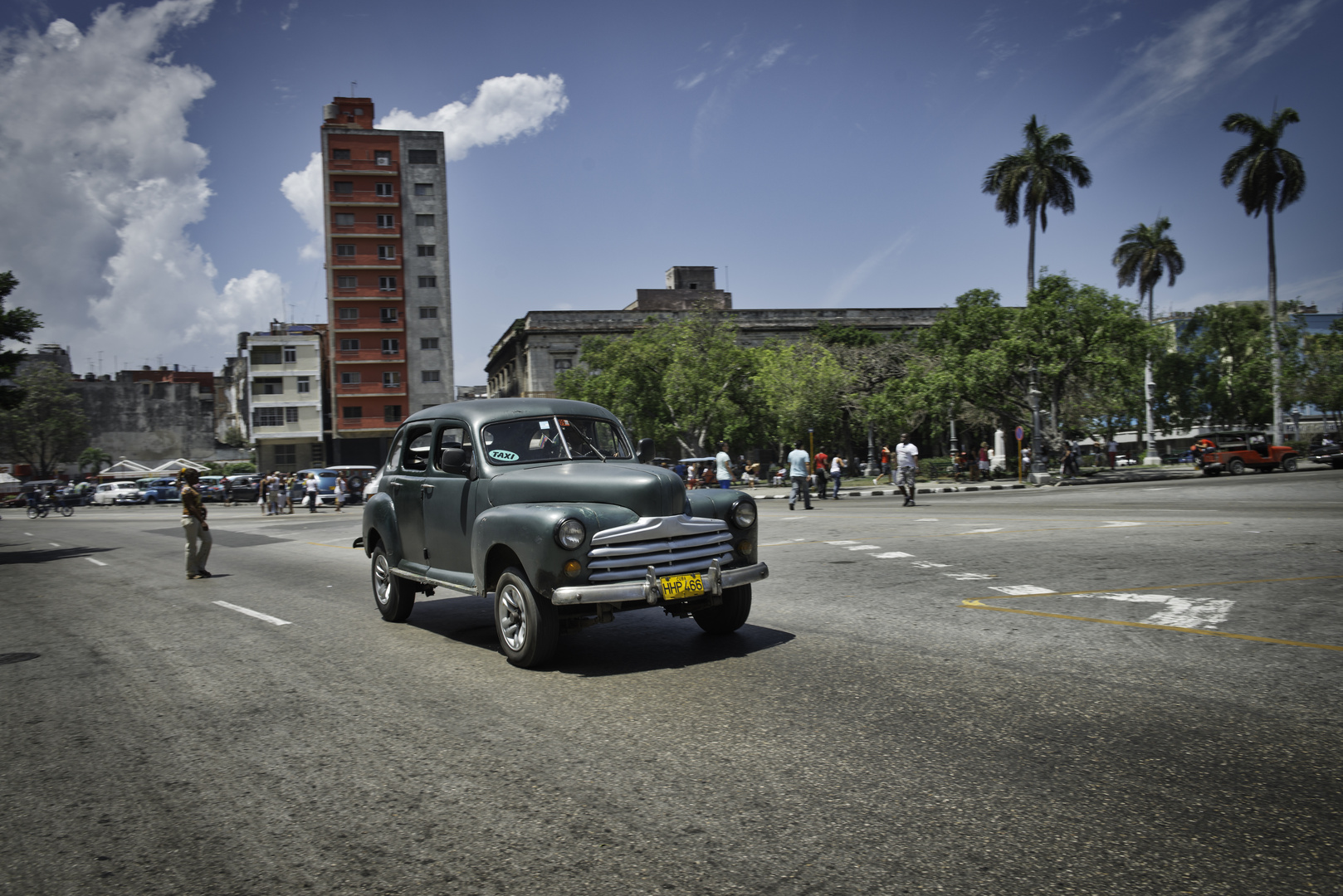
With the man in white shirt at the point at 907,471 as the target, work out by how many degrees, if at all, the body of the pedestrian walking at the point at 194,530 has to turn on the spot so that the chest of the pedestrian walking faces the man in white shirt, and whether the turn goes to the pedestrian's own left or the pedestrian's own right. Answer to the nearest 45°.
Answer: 0° — they already face them

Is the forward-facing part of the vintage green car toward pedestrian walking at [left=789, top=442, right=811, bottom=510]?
no

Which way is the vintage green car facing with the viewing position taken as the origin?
facing the viewer and to the right of the viewer

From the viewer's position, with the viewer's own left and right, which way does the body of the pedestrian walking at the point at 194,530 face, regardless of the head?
facing to the right of the viewer

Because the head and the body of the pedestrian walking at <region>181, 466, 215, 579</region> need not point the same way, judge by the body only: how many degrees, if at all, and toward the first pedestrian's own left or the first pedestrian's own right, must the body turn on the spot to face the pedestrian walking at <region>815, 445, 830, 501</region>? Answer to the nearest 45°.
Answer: approximately 45° to the first pedestrian's own left

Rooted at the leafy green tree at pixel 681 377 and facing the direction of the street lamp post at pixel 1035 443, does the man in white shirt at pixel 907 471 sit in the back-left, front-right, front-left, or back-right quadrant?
front-right

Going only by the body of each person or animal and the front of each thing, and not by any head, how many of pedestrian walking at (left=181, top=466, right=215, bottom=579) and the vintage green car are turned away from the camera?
0

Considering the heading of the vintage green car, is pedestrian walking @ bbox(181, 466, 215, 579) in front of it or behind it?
behind

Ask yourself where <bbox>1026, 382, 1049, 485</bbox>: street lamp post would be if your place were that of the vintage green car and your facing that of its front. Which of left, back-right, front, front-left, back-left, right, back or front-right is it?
left

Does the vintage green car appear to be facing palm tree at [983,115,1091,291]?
no

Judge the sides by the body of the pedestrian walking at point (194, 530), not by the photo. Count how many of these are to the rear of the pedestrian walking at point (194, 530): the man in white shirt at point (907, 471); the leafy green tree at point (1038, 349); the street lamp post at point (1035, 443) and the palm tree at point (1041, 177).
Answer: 0

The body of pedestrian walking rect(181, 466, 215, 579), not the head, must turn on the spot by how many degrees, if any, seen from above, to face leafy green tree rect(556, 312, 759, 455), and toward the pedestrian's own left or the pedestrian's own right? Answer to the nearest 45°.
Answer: approximately 45° to the pedestrian's own left

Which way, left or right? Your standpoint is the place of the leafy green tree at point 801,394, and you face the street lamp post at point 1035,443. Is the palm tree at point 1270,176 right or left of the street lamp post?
left

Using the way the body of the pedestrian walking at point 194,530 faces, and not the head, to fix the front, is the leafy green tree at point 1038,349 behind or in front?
in front

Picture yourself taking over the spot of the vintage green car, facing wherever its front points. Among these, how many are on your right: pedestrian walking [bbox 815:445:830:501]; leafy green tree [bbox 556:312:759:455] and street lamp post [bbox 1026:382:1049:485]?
0

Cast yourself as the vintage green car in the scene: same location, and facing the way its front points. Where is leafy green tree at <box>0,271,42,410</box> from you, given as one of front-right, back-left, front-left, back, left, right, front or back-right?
back

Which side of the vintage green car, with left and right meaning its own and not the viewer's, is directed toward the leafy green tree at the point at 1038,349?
left
